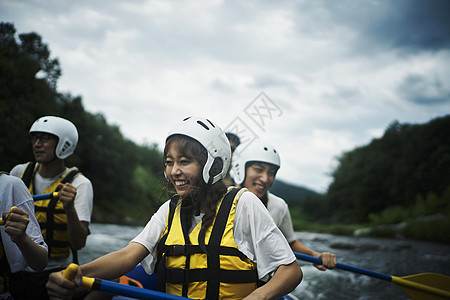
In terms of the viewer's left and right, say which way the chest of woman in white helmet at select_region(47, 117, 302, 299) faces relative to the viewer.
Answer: facing the viewer and to the left of the viewer

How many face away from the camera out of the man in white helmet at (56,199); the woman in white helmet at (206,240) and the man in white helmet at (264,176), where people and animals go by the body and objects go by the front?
0

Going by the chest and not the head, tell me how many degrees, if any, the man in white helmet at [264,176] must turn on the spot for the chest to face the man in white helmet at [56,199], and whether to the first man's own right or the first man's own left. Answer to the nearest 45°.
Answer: approximately 90° to the first man's own right

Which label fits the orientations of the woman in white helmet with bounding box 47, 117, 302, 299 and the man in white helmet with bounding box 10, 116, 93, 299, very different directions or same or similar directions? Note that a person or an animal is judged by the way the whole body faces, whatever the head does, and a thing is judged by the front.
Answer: same or similar directions

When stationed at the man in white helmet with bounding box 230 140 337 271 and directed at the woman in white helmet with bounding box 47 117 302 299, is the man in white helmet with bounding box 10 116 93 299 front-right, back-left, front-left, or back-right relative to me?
front-right

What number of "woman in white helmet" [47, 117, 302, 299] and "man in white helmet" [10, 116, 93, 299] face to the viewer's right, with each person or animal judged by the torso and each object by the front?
0

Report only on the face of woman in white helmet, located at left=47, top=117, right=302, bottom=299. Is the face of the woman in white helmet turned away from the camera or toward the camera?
toward the camera

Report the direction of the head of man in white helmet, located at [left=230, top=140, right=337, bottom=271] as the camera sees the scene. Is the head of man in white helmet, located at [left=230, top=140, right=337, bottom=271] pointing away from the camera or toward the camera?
toward the camera

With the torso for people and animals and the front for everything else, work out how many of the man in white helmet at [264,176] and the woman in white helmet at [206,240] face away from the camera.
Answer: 0

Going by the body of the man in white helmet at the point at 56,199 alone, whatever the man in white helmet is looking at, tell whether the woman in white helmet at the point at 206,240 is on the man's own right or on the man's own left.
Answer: on the man's own left

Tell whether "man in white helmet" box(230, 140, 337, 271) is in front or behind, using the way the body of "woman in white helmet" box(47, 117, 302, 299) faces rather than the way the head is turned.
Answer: behind

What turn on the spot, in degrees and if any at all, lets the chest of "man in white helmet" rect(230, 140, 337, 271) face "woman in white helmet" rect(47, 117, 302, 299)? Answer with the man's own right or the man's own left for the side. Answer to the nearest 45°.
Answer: approximately 45° to the man's own right

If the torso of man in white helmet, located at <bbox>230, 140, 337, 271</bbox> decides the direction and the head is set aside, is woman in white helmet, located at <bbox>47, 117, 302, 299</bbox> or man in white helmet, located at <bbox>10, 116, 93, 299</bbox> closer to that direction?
the woman in white helmet
